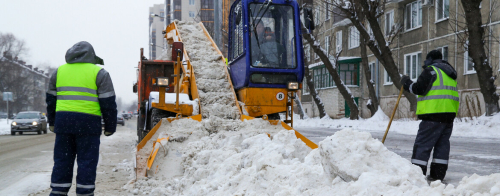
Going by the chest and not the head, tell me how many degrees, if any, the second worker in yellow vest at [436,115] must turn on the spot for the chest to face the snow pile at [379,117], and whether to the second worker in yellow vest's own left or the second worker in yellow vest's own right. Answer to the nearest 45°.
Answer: approximately 45° to the second worker in yellow vest's own right

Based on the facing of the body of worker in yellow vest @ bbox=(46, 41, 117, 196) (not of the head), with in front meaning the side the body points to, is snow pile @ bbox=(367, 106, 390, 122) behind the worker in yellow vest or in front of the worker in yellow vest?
in front

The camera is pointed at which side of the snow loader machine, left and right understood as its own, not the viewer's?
front

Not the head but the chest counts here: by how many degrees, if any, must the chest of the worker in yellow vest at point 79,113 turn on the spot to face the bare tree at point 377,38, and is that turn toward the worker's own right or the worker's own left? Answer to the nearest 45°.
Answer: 0° — they already face it

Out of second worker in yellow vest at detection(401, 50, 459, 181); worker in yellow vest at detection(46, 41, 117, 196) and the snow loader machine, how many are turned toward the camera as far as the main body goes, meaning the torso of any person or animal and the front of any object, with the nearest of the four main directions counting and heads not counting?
1

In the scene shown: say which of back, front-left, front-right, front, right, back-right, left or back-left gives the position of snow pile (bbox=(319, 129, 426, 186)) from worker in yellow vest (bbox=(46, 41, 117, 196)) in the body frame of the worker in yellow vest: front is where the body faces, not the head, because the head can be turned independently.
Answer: right

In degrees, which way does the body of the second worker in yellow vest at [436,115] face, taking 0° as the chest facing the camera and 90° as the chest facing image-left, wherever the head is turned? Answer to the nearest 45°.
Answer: approximately 135°

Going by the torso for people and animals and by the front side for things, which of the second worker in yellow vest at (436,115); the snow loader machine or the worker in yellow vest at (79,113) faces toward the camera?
the snow loader machine

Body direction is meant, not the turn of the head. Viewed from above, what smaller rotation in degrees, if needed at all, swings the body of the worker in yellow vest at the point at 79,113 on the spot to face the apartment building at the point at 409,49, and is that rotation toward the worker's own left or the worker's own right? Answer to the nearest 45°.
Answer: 0° — they already face it

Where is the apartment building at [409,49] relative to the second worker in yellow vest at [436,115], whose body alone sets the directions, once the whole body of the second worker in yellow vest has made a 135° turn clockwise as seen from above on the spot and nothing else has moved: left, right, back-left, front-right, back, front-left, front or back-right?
left

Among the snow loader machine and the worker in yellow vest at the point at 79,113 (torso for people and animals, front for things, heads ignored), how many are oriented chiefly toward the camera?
1

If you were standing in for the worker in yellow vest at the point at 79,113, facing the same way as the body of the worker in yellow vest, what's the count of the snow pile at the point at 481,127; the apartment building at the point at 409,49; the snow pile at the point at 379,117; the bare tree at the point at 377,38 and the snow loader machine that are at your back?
0

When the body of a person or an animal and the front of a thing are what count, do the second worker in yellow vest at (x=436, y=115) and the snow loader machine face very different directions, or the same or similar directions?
very different directions

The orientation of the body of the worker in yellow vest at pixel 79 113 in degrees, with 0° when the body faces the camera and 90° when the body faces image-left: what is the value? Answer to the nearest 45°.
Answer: approximately 225°
